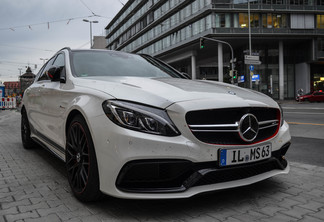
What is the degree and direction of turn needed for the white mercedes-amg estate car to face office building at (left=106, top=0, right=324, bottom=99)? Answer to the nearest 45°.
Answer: approximately 135° to its left

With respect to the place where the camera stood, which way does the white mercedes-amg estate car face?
facing the viewer and to the right of the viewer
